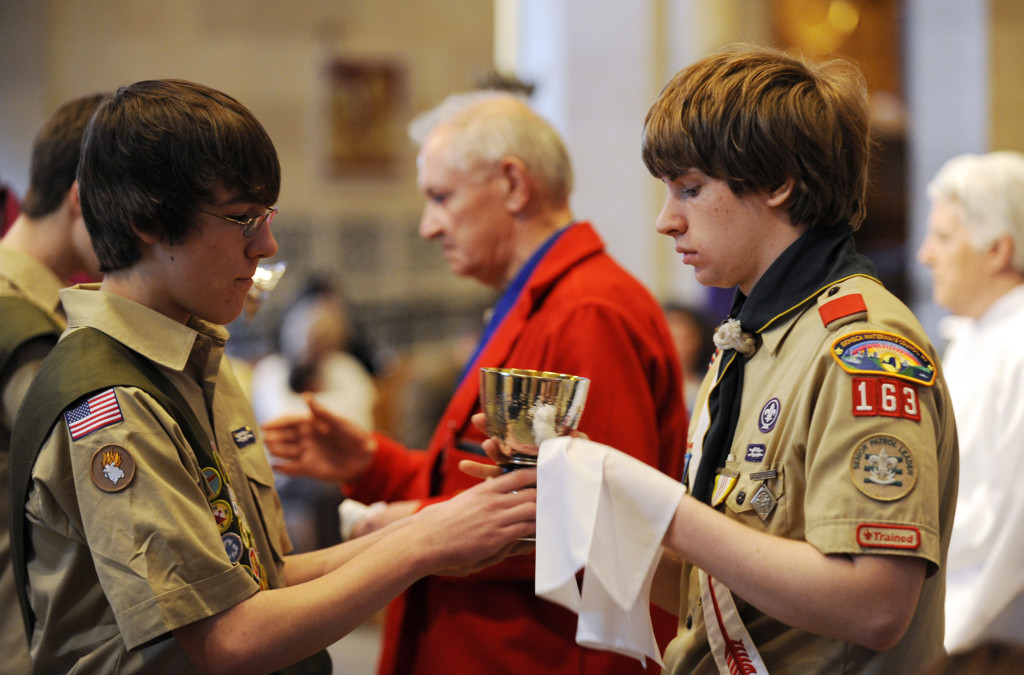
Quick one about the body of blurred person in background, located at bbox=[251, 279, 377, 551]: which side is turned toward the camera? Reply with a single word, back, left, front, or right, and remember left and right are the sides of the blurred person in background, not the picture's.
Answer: front

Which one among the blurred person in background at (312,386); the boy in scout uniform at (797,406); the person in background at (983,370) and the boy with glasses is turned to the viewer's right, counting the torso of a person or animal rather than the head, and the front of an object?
the boy with glasses

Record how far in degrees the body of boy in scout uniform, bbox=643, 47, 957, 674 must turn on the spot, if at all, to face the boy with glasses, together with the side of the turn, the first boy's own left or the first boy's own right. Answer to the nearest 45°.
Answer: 0° — they already face them

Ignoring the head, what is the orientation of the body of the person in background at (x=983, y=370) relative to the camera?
to the viewer's left

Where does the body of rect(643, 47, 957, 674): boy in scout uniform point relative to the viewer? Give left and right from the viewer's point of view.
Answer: facing to the left of the viewer

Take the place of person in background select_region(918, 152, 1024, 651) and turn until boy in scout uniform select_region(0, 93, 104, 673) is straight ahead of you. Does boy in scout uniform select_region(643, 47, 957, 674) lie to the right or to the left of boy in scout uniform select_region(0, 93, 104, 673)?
left

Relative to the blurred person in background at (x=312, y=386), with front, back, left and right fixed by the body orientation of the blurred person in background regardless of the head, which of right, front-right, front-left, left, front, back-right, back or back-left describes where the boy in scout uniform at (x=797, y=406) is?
front

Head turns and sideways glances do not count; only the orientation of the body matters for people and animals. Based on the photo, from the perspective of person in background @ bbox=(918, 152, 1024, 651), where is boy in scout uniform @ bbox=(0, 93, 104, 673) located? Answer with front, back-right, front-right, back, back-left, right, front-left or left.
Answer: front-left

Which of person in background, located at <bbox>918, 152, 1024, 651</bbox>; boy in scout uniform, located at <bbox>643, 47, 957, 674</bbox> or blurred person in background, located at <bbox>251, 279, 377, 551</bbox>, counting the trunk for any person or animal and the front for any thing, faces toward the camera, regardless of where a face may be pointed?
the blurred person in background

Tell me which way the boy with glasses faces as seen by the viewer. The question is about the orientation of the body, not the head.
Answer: to the viewer's right

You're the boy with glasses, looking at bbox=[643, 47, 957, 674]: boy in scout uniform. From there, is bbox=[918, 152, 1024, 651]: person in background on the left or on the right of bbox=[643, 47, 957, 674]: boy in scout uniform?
left
